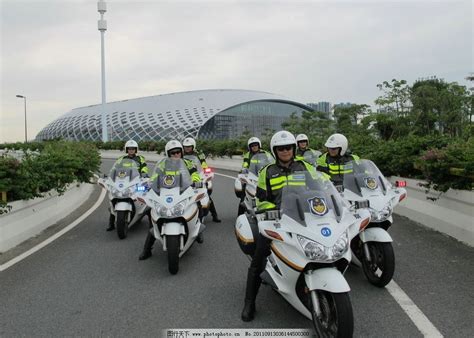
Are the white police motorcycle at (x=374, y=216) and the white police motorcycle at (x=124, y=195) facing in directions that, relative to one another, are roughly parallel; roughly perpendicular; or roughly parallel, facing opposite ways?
roughly parallel

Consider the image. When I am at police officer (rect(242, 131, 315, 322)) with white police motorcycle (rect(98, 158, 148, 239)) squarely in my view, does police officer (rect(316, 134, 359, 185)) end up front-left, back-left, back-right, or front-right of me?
front-right

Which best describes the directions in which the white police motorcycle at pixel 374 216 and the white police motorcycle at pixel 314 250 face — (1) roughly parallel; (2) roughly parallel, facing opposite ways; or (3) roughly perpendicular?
roughly parallel

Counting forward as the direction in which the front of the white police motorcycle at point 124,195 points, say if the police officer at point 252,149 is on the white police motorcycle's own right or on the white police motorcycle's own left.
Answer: on the white police motorcycle's own left

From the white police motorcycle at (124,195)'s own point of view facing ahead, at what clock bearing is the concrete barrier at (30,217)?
The concrete barrier is roughly at 3 o'clock from the white police motorcycle.

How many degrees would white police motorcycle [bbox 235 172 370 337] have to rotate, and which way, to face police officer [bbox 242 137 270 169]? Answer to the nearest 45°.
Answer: approximately 135° to its left

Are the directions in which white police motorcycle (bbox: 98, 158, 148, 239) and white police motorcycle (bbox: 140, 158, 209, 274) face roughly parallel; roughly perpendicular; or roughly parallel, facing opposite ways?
roughly parallel

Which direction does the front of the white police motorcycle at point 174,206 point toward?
toward the camera

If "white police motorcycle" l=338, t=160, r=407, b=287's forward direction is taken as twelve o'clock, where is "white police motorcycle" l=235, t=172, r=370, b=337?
"white police motorcycle" l=235, t=172, r=370, b=337 is roughly at 2 o'clock from "white police motorcycle" l=338, t=160, r=407, b=287.

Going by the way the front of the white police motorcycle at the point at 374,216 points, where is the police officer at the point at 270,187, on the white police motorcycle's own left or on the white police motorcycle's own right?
on the white police motorcycle's own right

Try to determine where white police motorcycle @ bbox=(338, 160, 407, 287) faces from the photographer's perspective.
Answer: facing the viewer and to the right of the viewer

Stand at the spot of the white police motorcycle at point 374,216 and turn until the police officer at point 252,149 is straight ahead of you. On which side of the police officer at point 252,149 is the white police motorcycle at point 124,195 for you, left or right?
left

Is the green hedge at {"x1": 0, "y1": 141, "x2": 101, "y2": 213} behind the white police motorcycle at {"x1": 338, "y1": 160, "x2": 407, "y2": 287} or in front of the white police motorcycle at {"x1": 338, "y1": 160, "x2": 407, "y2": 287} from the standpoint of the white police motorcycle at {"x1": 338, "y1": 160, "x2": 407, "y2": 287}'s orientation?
behind

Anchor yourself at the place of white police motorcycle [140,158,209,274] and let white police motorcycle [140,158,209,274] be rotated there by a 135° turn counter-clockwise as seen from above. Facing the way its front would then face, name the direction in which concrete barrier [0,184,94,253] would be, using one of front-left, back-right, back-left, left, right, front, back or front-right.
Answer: left

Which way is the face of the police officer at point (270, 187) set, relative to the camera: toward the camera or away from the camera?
toward the camera

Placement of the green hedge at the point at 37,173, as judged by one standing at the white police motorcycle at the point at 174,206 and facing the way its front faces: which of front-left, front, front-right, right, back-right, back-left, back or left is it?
back-right

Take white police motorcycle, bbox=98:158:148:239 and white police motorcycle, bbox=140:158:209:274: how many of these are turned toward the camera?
2
